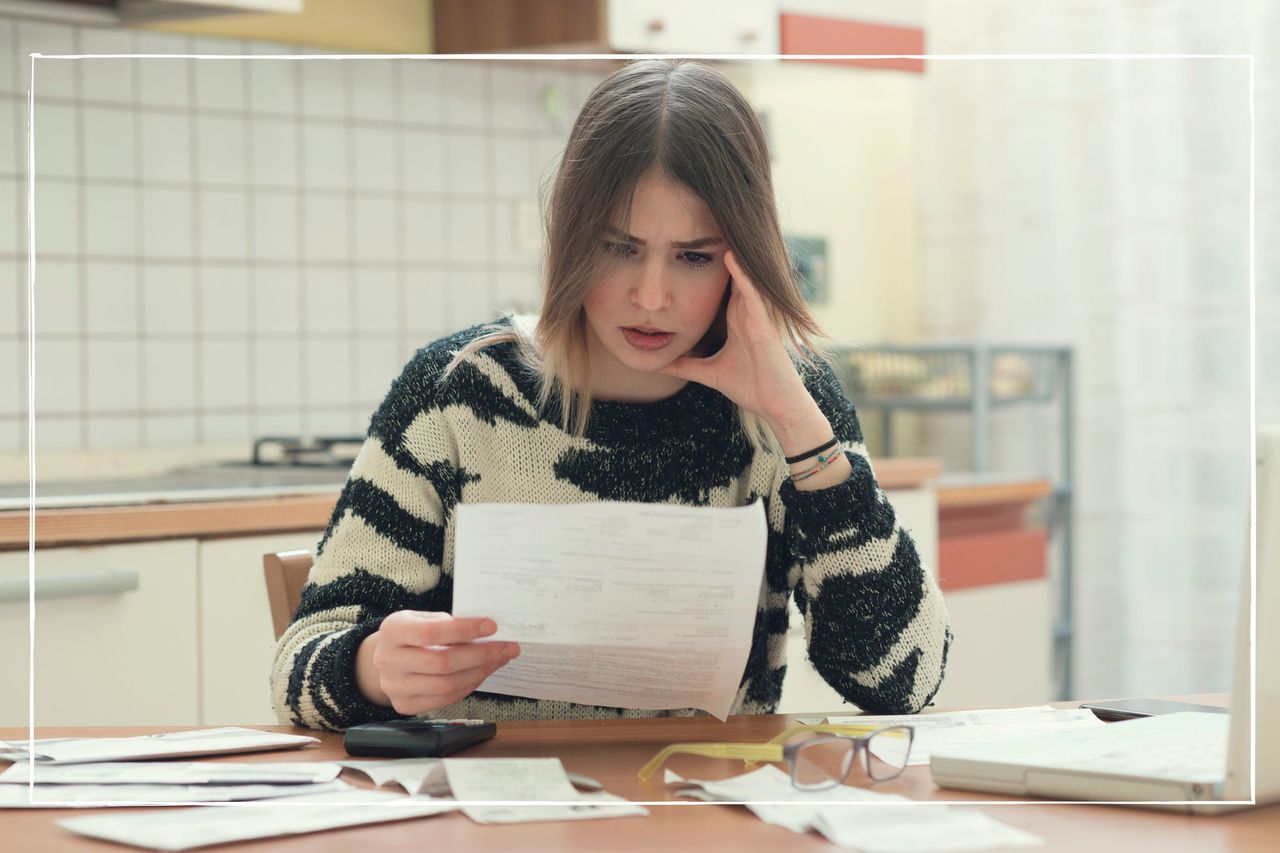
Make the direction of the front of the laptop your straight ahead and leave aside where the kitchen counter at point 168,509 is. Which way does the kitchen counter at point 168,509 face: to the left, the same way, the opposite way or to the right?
to the left

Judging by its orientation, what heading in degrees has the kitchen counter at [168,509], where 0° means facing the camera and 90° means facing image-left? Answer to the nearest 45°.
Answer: approximately 0°

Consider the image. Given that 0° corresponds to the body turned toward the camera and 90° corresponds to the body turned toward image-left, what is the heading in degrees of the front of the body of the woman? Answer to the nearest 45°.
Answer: approximately 0°

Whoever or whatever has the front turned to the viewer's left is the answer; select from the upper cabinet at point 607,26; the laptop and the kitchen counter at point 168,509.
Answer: the laptop

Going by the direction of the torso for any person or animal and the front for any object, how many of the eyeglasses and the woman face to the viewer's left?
0

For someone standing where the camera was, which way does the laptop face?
facing to the left of the viewer

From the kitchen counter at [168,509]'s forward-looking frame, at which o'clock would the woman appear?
The woman is roughly at 11 o'clock from the kitchen counter.

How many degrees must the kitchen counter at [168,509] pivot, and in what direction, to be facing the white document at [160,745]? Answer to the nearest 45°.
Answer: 0° — it already faces it

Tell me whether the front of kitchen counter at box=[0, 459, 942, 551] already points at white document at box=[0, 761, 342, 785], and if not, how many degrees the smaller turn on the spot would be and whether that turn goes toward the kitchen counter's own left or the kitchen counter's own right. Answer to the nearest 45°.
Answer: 0° — it already faces it
